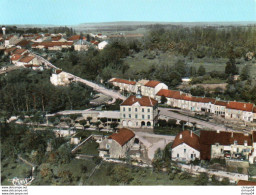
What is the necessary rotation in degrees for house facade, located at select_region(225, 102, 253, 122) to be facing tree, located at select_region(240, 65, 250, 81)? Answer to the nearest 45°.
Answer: approximately 180°

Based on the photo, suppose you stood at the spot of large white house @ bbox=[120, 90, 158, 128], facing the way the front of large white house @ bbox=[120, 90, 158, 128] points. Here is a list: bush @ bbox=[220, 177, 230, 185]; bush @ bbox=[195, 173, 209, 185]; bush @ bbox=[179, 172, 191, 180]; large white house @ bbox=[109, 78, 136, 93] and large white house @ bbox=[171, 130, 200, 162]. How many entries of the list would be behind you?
1

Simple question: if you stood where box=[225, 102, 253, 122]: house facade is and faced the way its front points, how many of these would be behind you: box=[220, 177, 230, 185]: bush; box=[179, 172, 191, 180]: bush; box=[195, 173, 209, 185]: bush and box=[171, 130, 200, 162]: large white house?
0

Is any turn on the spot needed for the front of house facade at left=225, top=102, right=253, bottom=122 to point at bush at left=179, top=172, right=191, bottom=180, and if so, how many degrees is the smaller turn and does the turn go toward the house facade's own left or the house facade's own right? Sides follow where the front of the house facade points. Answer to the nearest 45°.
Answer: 0° — it already faces it

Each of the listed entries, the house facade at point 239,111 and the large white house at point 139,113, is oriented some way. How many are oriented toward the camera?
2

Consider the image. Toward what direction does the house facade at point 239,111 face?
toward the camera

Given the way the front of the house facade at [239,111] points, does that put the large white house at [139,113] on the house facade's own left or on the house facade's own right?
on the house facade's own right

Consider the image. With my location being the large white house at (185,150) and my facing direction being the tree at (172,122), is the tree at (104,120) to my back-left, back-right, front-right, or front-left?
front-left

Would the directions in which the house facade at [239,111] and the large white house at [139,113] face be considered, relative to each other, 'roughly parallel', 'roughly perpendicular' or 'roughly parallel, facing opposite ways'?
roughly parallel

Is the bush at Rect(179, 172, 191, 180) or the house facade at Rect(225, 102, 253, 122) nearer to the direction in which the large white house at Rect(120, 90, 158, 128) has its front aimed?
the bush

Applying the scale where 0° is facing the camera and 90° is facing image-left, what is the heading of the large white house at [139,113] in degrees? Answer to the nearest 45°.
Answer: approximately 0°

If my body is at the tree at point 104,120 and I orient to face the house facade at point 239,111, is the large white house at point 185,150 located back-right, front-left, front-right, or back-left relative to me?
front-right

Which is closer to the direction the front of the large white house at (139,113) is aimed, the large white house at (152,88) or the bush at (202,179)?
the bush

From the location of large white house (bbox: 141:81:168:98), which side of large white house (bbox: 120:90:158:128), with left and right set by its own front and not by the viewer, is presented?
back

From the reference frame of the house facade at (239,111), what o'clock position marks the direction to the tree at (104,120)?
The tree is roughly at 2 o'clock from the house facade.

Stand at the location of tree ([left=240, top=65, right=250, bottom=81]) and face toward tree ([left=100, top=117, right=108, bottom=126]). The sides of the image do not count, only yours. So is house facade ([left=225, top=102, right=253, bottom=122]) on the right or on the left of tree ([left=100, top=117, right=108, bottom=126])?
left

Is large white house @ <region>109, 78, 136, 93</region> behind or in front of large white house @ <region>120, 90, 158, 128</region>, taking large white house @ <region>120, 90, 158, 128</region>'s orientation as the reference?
behind

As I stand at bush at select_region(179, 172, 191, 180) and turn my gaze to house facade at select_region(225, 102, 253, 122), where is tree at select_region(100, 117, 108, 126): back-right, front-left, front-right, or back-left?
front-left

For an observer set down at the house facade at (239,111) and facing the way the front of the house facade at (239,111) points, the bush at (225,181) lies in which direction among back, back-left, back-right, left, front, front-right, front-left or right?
front
